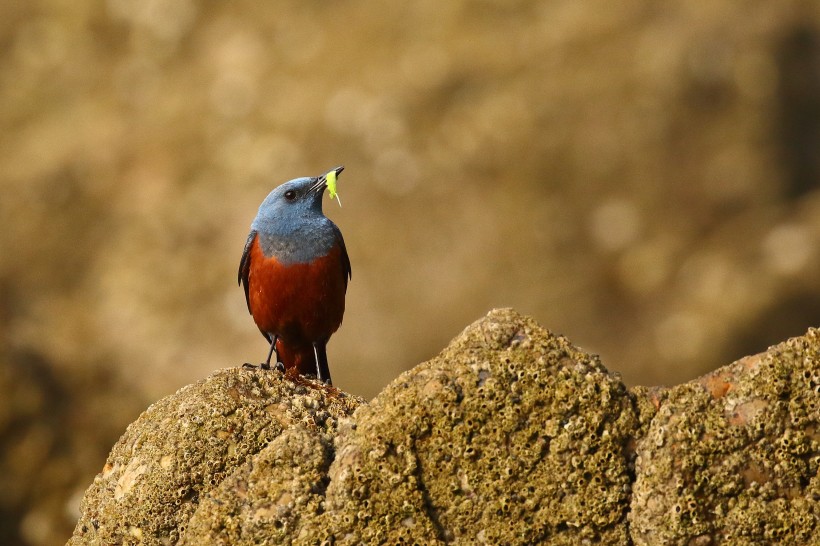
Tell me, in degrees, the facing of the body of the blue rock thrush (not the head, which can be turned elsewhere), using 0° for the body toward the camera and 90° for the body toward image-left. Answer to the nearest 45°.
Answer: approximately 0°
